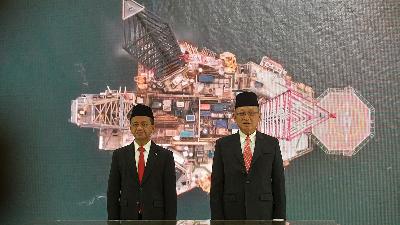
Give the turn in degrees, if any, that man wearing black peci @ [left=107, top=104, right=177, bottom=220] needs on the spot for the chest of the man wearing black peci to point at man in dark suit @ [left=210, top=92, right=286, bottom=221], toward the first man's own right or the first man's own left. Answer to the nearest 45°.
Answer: approximately 90° to the first man's own left

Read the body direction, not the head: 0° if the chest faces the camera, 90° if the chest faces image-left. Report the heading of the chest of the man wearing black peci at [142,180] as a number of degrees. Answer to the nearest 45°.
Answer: approximately 0°

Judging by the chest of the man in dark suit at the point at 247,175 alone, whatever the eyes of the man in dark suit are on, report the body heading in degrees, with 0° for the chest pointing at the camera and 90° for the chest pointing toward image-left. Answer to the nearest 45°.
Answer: approximately 0°

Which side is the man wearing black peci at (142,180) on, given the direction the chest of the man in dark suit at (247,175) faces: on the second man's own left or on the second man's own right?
on the second man's own right

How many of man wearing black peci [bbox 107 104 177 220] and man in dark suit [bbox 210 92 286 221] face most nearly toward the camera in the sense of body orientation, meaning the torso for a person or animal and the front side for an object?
2
